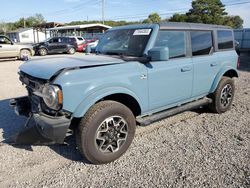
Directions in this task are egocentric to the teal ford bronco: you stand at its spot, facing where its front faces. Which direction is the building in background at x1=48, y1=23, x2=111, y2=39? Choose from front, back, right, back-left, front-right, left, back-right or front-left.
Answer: back-right

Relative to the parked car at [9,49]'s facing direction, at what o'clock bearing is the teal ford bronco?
The teal ford bronco is roughly at 3 o'clock from the parked car.

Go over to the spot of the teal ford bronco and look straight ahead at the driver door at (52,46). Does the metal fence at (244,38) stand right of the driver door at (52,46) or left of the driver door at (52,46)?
right

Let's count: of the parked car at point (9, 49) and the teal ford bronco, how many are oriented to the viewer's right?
1

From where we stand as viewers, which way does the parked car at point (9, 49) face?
facing to the right of the viewer

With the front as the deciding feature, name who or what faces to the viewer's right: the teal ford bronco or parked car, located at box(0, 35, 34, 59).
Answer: the parked car

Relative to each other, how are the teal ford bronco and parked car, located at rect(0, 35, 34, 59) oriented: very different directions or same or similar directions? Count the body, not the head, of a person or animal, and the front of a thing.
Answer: very different directions

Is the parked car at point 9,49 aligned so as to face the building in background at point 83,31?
no

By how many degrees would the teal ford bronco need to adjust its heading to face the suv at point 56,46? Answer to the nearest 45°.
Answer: approximately 135° to its right
